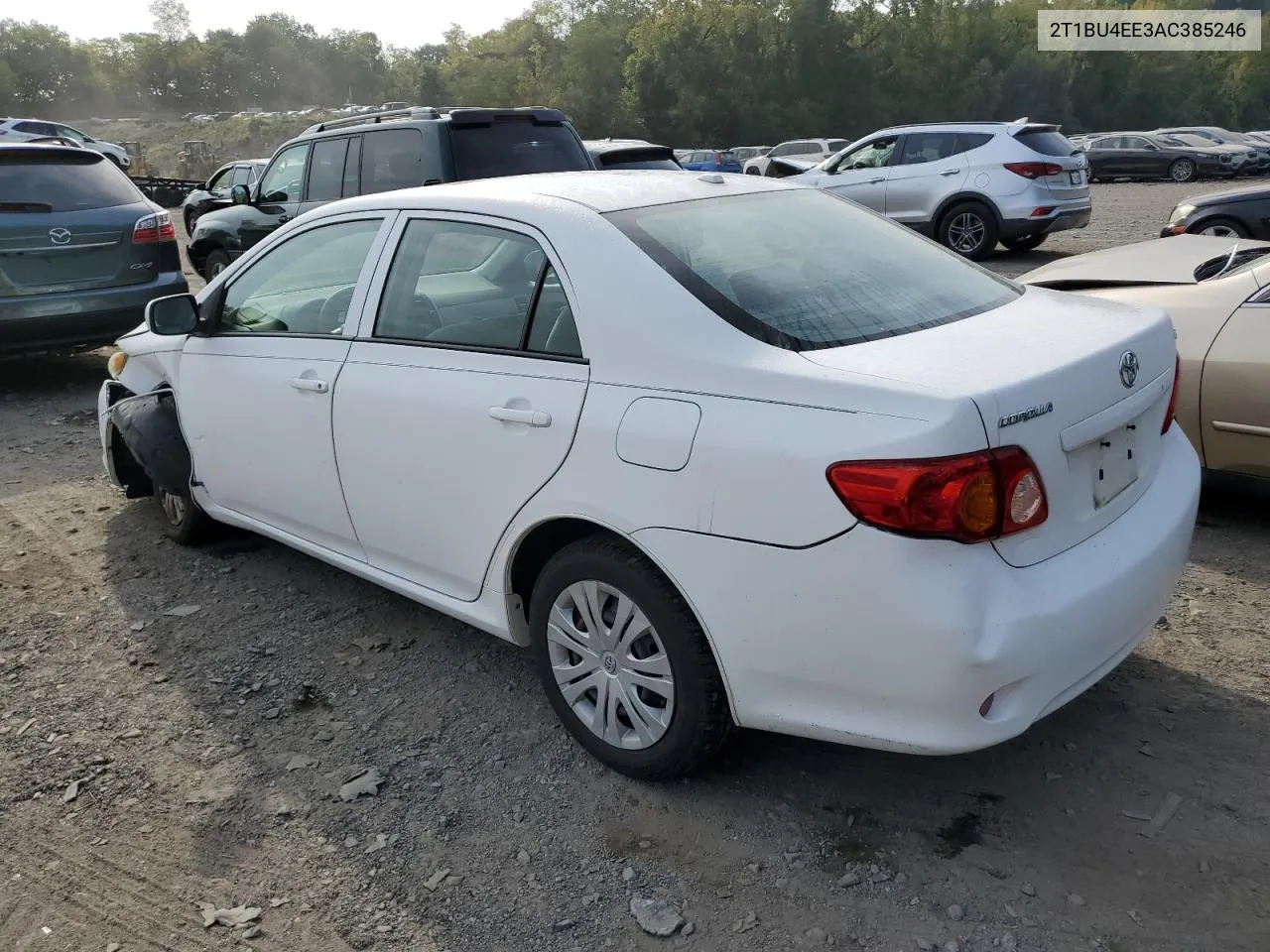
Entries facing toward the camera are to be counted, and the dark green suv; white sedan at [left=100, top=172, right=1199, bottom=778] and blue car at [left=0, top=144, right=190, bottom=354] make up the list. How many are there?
0

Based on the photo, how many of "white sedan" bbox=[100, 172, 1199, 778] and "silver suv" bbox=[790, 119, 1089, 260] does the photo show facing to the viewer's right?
0

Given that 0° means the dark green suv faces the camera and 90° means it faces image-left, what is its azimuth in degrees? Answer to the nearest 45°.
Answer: approximately 135°

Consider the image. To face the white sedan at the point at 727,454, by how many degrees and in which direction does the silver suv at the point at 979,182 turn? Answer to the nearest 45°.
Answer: approximately 135° to its left

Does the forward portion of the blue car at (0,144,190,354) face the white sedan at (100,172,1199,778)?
no

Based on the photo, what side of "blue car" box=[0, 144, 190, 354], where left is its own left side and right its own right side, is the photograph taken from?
back

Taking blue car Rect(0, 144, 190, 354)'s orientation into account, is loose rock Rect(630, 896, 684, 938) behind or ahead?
behind

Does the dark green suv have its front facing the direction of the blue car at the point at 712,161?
no

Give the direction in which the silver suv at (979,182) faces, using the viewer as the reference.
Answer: facing away from the viewer and to the left of the viewer

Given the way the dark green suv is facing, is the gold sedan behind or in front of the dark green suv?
behind

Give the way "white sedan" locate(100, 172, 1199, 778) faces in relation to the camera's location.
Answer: facing away from the viewer and to the left of the viewer

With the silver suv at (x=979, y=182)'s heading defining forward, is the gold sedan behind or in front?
behind

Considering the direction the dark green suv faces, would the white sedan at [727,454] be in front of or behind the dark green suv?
behind

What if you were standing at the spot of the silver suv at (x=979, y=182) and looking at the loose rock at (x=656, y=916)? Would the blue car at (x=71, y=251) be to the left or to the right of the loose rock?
right

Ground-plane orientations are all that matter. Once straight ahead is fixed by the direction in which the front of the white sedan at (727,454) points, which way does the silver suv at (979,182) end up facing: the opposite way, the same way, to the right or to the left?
the same way

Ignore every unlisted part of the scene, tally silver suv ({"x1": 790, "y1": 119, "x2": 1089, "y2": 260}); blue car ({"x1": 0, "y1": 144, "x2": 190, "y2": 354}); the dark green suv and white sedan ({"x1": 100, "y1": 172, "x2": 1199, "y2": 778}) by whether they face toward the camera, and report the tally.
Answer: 0

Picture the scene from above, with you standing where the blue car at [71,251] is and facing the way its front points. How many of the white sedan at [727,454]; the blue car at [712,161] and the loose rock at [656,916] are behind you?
2

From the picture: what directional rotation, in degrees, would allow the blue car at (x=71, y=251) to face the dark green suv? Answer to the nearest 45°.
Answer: approximately 90° to its right
